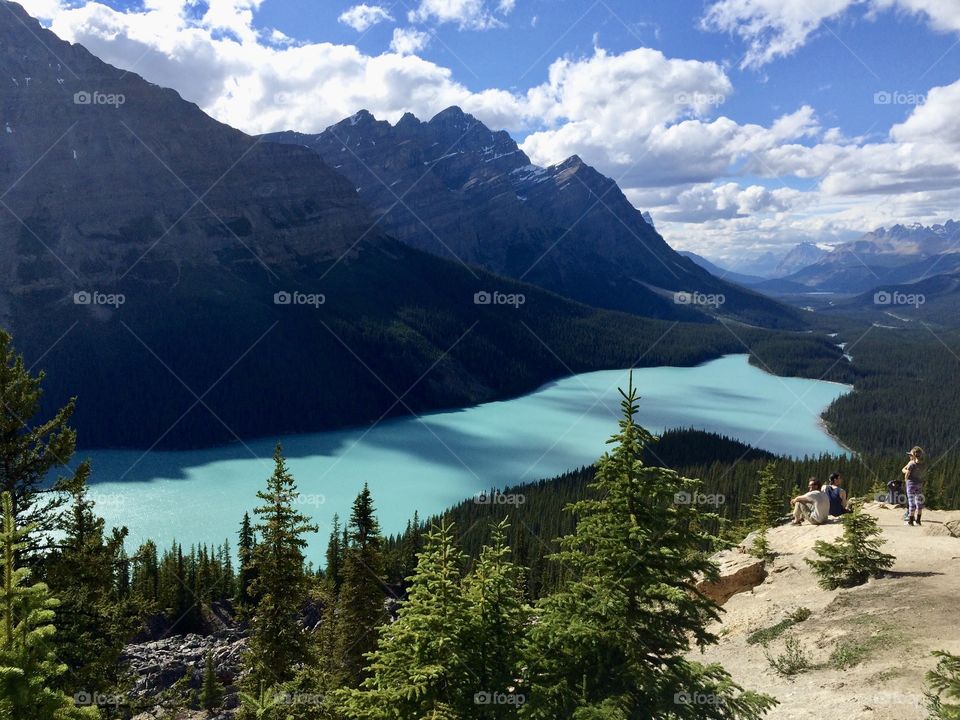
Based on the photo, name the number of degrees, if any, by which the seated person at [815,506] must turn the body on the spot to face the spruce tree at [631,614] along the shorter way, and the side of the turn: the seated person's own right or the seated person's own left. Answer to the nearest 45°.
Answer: approximately 90° to the seated person's own left

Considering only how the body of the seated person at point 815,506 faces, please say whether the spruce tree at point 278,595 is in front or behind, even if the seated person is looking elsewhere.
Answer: in front

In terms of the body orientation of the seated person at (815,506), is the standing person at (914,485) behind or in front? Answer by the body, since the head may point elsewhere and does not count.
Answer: behind

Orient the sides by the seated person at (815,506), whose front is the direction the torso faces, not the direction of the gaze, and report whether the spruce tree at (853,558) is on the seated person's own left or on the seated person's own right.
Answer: on the seated person's own left

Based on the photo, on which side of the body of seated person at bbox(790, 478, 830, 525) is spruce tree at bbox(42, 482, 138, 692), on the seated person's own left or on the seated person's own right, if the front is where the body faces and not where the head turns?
on the seated person's own left

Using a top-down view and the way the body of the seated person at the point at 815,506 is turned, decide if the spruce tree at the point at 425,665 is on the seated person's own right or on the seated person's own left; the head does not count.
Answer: on the seated person's own left

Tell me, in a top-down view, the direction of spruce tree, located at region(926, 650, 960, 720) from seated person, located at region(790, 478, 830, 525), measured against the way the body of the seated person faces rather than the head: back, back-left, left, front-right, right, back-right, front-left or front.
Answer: left

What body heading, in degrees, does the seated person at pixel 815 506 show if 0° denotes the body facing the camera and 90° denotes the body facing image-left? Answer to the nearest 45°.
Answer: approximately 90°

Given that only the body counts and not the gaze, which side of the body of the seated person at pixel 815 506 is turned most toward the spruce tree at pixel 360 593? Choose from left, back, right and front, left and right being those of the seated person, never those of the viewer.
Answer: front

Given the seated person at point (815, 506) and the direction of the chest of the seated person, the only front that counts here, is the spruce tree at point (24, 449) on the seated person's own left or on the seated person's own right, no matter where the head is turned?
on the seated person's own left

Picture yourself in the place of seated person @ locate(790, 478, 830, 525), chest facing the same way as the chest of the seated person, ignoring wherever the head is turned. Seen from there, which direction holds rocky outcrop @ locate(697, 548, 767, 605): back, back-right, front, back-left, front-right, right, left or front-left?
front-left
